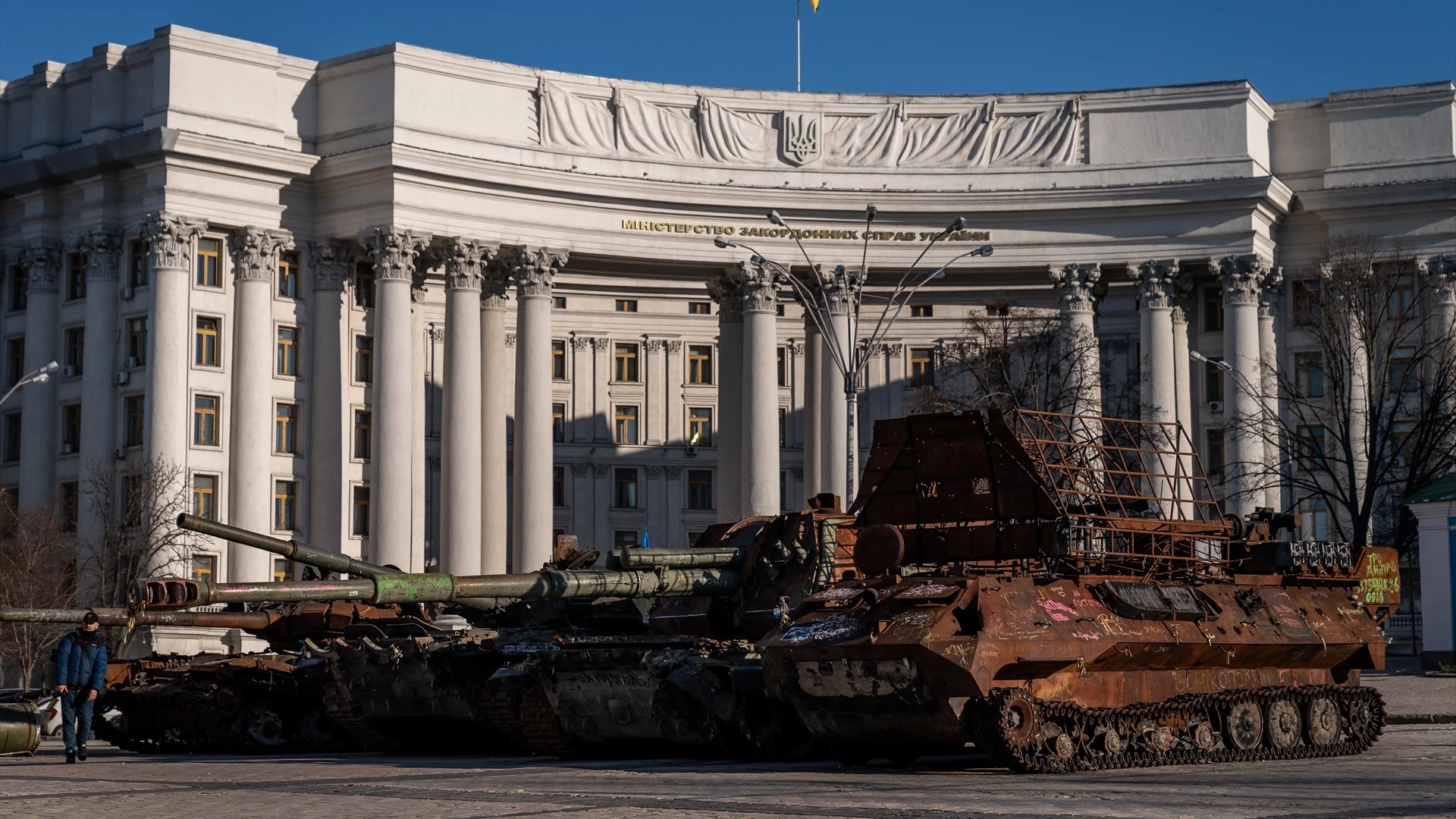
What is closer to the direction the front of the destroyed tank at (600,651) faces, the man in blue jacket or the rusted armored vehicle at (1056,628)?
the man in blue jacket

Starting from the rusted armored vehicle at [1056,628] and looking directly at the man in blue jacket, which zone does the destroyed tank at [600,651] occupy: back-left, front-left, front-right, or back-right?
front-right

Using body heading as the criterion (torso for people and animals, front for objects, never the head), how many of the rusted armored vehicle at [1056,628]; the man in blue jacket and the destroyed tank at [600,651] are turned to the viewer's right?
0

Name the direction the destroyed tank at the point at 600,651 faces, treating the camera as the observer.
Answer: facing the viewer and to the left of the viewer

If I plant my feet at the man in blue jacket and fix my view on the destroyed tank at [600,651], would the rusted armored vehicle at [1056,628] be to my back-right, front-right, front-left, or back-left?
front-right

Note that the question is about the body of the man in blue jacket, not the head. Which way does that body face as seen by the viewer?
toward the camera

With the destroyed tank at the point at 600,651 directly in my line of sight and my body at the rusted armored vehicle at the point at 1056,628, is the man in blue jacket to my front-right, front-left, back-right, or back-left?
front-left

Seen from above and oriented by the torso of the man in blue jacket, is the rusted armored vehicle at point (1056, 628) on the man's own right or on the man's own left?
on the man's own left

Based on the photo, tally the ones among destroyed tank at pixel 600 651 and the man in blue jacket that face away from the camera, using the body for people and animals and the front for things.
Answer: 0

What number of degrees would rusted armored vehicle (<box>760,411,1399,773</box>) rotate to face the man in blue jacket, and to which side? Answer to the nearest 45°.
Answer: approximately 45° to its right

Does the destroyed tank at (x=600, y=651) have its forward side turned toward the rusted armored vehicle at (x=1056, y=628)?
no

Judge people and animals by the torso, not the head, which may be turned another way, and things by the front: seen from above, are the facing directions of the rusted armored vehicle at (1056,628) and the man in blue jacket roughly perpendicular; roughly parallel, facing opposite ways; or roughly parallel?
roughly perpendicular

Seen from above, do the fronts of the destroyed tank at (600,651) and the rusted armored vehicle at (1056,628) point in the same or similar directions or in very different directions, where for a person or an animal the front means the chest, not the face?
same or similar directions

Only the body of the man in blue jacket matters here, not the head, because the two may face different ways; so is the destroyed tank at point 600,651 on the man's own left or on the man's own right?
on the man's own left
